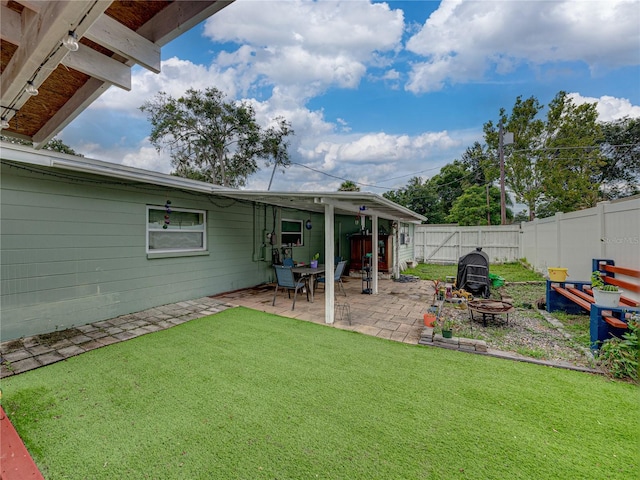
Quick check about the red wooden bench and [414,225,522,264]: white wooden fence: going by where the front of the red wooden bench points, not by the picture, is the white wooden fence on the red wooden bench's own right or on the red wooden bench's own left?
on the red wooden bench's own right

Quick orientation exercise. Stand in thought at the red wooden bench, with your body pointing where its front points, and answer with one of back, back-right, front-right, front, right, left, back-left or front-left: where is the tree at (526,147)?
back-right

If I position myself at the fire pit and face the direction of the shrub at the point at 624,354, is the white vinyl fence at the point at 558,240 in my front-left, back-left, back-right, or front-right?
back-left

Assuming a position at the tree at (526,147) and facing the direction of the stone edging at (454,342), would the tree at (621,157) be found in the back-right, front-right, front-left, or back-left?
back-left

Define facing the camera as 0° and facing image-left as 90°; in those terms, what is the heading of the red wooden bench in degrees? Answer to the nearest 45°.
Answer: approximately 45°

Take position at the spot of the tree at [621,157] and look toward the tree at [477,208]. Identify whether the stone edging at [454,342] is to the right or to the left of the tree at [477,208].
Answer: left

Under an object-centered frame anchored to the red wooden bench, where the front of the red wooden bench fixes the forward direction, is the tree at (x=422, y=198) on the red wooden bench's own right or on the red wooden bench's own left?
on the red wooden bench's own right

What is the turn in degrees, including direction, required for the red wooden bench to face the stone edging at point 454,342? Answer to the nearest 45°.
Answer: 0° — it already faces it

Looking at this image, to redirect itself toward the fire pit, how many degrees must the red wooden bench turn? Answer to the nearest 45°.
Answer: approximately 45° to its right

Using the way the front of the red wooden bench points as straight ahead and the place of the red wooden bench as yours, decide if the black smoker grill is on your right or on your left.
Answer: on your right

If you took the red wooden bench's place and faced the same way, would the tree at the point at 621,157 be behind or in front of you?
behind
